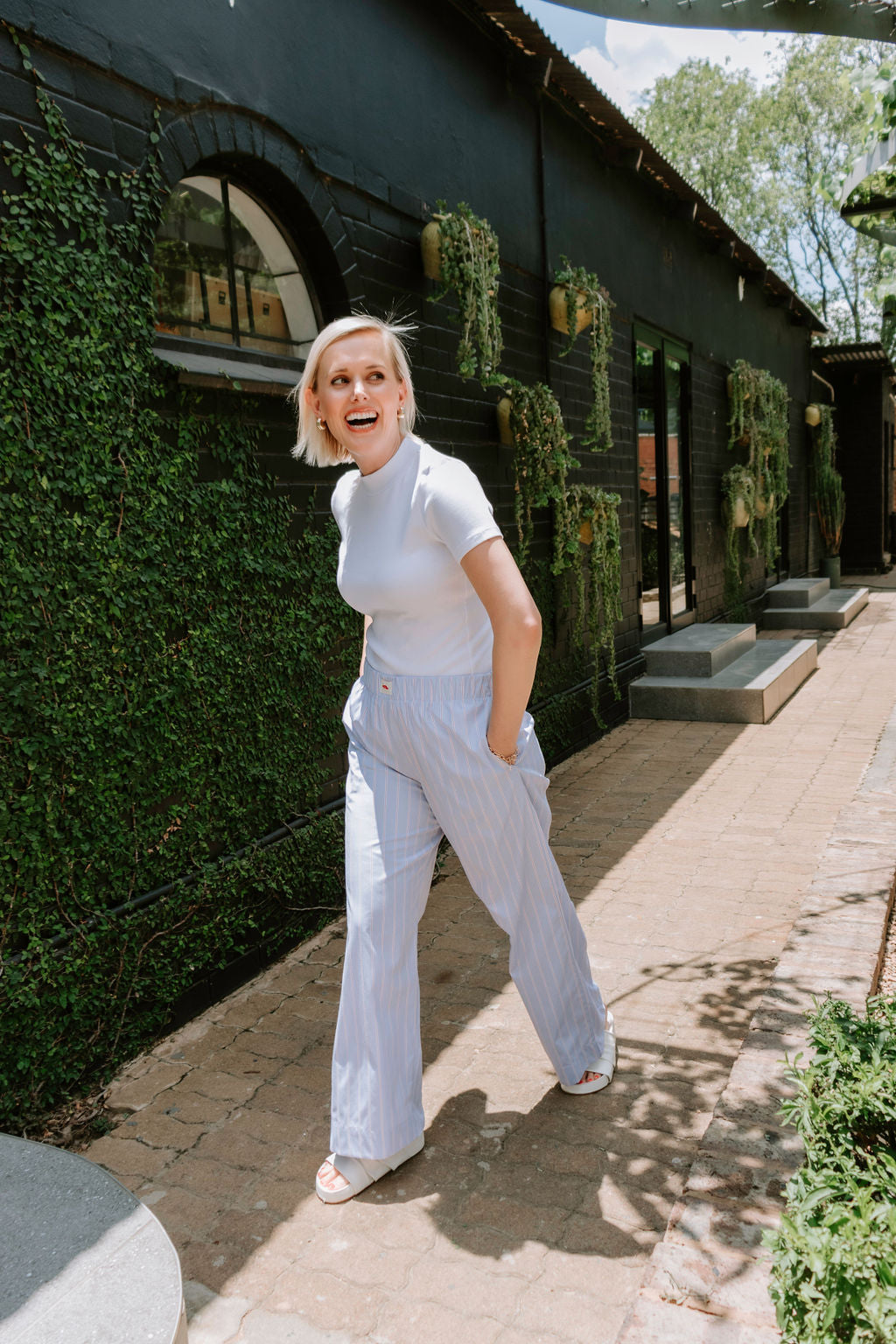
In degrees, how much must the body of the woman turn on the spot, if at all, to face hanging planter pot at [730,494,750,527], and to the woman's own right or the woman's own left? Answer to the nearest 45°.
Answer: approximately 135° to the woman's own right

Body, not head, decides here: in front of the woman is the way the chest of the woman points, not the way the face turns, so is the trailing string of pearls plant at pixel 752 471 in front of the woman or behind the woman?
behind

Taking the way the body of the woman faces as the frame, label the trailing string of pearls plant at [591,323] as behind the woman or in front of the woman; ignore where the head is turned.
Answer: behind

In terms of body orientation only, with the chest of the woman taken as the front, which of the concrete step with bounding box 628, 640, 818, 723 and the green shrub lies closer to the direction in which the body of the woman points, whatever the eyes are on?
the green shrub

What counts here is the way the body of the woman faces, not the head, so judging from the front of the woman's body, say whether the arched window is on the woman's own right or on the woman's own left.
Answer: on the woman's own right

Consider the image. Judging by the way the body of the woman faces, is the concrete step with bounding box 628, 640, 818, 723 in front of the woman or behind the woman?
behind

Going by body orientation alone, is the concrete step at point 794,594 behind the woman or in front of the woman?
behind

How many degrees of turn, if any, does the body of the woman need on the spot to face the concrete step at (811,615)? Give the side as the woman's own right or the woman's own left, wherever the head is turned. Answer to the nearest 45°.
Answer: approximately 180°

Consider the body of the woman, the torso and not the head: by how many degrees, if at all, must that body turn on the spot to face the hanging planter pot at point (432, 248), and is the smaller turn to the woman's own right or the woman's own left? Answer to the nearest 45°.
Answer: approximately 135° to the woman's own right

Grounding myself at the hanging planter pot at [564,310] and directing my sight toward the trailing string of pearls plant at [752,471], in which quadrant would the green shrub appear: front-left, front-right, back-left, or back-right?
back-right
